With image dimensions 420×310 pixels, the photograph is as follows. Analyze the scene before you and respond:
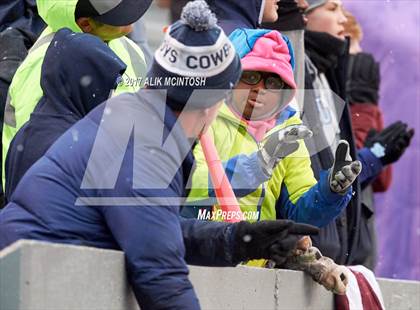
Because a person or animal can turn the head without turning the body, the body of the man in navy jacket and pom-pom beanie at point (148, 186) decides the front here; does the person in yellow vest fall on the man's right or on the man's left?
on the man's left

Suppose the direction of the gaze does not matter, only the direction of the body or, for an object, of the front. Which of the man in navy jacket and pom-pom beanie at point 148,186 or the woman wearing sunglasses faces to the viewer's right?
the man in navy jacket and pom-pom beanie

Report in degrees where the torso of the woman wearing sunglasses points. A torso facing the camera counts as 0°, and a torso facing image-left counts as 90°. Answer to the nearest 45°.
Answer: approximately 0°

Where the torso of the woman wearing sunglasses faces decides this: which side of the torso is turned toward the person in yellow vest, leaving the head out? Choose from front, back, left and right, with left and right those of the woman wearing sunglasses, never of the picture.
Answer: right

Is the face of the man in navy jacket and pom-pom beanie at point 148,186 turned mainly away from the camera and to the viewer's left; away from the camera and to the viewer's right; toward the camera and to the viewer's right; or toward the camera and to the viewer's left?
away from the camera and to the viewer's right

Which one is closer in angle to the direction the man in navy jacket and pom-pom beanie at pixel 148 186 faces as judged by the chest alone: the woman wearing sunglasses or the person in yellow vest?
the woman wearing sunglasses
